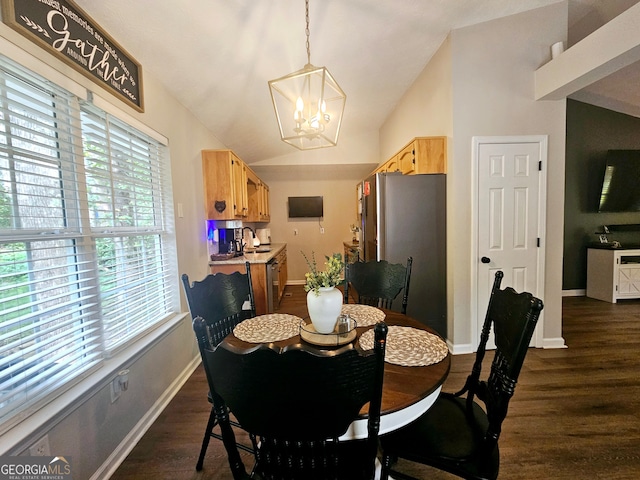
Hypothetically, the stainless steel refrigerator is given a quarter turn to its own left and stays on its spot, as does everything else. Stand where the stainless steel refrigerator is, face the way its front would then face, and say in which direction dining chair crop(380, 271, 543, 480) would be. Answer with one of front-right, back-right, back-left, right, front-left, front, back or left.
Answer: front

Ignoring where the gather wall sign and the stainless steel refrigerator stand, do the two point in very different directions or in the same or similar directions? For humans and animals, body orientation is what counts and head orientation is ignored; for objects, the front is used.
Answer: very different directions

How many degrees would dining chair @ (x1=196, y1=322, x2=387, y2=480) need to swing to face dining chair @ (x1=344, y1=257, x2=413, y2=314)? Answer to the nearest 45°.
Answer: approximately 45° to its right

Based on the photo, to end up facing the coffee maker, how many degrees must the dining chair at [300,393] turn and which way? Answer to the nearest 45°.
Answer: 0° — it already faces it

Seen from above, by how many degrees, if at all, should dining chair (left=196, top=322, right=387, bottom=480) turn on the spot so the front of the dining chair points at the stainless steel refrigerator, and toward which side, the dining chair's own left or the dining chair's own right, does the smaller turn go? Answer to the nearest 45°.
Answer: approximately 45° to the dining chair's own right

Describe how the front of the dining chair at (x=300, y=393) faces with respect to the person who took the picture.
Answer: facing away from the viewer

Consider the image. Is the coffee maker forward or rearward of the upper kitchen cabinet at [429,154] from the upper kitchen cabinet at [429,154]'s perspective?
forward

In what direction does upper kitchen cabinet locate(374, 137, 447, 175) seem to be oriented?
to the viewer's left

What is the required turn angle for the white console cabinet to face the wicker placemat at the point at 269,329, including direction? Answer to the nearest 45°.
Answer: approximately 45° to its right

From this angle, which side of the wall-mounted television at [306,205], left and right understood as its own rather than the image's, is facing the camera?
front

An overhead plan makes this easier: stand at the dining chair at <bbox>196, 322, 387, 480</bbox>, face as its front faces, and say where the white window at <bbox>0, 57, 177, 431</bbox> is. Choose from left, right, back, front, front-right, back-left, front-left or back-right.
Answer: front-left

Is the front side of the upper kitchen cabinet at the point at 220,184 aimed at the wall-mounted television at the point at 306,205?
no

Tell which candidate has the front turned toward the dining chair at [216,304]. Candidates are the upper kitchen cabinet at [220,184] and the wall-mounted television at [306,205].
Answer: the wall-mounted television

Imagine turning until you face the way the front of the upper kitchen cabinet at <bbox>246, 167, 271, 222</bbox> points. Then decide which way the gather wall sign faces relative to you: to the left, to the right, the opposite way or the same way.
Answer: the same way

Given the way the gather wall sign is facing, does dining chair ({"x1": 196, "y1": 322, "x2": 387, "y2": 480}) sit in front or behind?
in front

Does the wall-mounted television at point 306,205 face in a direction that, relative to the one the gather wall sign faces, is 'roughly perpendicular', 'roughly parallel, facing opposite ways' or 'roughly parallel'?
roughly perpendicular

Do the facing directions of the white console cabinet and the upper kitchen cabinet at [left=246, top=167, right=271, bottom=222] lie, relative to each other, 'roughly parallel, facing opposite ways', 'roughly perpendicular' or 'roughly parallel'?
roughly perpendicular

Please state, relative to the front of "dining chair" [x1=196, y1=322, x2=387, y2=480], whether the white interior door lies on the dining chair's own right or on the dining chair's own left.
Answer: on the dining chair's own right

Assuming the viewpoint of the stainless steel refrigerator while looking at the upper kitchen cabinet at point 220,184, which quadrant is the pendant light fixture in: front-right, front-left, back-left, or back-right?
front-left

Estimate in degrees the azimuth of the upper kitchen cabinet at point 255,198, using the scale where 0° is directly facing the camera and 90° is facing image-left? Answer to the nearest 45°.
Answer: approximately 270°
